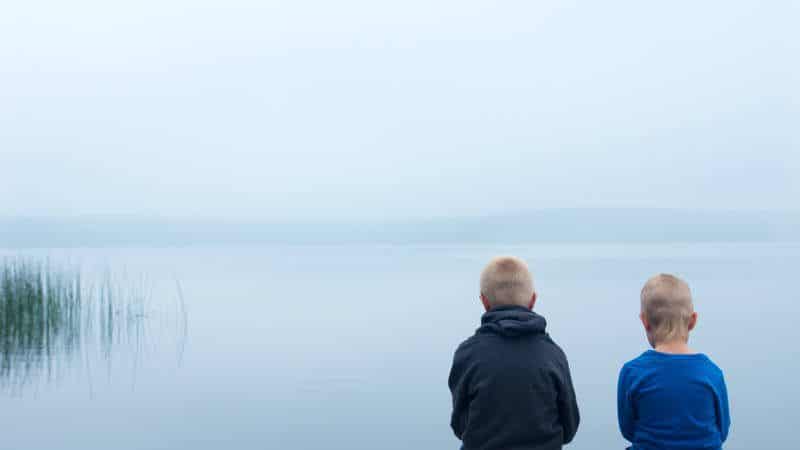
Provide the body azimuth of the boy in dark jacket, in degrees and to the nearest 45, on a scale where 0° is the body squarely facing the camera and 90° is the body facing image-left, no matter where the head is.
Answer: approximately 180°

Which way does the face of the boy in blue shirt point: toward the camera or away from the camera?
away from the camera

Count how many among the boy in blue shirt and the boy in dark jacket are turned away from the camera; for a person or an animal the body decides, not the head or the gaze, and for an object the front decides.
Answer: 2

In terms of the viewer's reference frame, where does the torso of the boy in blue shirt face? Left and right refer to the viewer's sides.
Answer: facing away from the viewer
